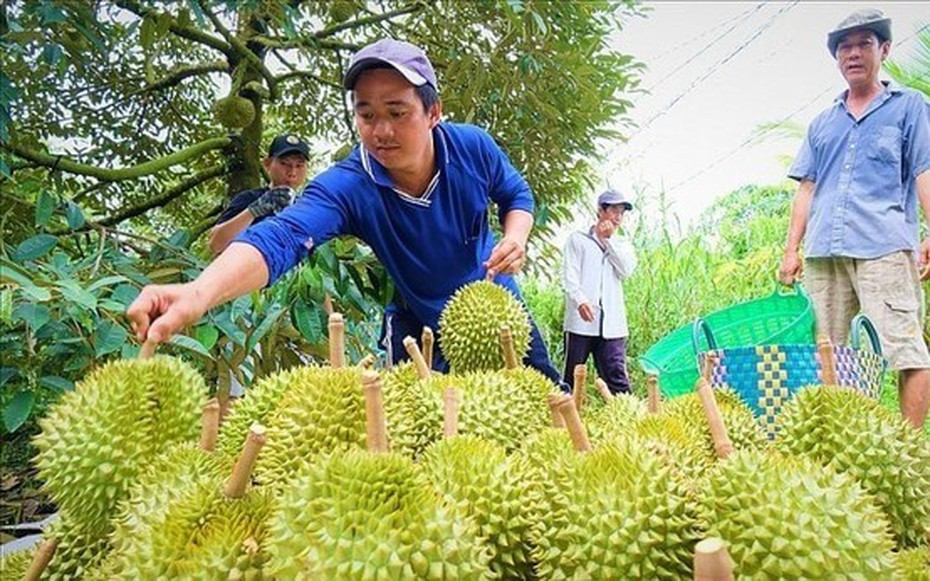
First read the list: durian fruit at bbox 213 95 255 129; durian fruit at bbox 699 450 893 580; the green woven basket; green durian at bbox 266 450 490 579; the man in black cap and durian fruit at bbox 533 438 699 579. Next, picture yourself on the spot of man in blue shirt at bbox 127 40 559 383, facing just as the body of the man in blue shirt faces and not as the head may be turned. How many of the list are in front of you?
3

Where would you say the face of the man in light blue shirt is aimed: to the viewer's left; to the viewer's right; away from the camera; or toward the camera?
toward the camera

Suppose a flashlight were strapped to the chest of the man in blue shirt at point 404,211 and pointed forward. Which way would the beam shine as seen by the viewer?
toward the camera

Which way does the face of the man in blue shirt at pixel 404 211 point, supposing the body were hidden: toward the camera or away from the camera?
toward the camera

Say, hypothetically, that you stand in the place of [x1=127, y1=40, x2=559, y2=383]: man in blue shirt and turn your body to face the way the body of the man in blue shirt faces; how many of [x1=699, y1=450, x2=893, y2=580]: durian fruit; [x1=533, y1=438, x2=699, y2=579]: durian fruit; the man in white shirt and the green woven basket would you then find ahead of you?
2

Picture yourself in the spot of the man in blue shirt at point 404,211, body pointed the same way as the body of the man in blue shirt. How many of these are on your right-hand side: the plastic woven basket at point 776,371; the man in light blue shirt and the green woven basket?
0

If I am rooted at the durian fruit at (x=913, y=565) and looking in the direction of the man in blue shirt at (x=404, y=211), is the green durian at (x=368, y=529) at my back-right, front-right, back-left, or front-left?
front-left

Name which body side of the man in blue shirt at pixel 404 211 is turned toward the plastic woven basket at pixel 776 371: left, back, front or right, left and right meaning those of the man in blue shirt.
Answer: left

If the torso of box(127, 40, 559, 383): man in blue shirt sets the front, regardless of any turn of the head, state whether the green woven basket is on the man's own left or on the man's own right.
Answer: on the man's own left

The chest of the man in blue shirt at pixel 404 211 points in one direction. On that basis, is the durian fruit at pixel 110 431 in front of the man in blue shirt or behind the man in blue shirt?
in front

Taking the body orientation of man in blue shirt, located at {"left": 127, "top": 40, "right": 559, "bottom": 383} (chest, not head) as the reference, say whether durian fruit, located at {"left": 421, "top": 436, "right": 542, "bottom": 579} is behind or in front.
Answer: in front
